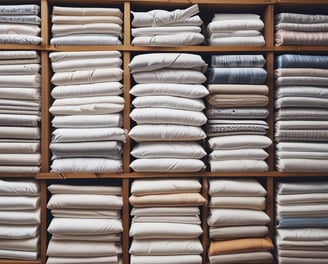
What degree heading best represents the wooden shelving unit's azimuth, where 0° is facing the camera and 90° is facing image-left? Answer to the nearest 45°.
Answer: approximately 0°
